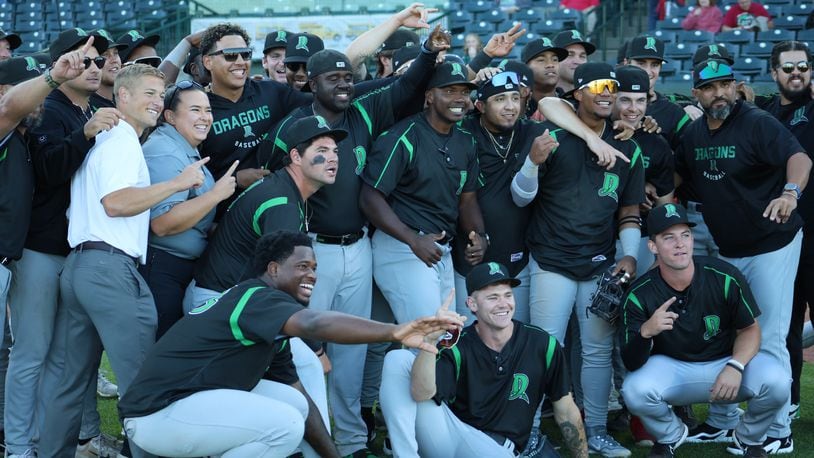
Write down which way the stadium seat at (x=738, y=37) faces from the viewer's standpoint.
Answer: facing the viewer

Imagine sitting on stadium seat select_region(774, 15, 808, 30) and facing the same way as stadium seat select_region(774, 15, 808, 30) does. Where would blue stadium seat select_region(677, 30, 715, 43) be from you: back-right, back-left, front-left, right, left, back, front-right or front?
right

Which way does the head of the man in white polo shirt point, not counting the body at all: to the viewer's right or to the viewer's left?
to the viewer's right

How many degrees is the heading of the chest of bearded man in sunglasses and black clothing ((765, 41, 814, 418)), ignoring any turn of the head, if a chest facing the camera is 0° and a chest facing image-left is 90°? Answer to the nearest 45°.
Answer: approximately 0°

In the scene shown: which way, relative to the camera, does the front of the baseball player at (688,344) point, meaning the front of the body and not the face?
toward the camera

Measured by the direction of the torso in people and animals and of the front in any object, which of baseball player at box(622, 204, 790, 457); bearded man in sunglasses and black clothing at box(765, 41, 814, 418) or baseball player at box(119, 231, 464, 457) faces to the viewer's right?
baseball player at box(119, 231, 464, 457)

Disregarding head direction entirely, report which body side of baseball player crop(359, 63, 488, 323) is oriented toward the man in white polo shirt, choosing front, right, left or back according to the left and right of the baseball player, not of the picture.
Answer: right

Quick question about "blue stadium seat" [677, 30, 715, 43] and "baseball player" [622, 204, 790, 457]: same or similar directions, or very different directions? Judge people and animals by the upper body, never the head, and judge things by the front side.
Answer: same or similar directions

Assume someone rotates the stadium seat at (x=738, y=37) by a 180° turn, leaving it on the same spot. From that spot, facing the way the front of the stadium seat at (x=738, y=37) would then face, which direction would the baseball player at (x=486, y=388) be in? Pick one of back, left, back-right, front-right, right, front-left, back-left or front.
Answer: back

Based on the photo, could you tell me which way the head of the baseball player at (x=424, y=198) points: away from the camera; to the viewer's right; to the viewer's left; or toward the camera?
toward the camera

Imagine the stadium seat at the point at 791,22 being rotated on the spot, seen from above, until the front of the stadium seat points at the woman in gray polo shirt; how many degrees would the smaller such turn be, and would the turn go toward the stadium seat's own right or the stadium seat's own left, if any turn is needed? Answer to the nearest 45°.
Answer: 0° — it already faces them

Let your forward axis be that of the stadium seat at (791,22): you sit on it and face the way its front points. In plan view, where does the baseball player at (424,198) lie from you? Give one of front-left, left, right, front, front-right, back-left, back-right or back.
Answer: front

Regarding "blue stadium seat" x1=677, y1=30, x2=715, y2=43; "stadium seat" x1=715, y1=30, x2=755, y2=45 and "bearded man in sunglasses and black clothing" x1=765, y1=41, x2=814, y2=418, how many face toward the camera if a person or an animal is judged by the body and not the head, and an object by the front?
3

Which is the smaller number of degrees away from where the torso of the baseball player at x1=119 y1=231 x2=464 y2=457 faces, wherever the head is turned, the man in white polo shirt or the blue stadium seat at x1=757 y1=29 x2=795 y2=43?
the blue stadium seat

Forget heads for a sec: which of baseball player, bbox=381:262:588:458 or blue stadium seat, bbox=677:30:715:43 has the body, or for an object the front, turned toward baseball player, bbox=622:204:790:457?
the blue stadium seat

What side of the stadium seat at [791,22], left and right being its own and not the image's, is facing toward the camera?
front

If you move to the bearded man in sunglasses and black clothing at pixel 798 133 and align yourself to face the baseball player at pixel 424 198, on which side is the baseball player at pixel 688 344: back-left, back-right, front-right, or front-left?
front-left
